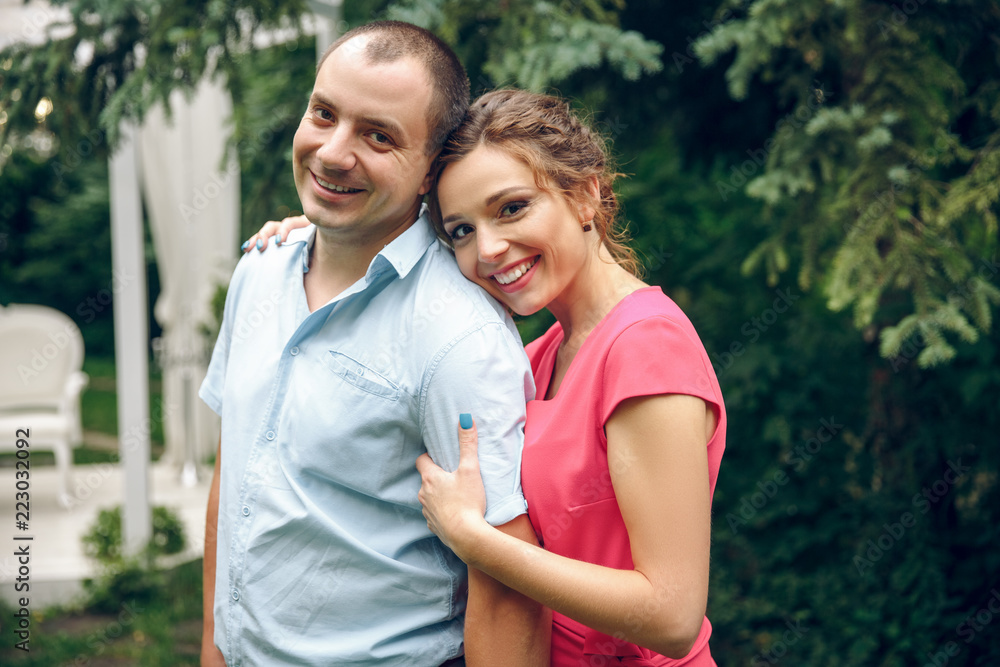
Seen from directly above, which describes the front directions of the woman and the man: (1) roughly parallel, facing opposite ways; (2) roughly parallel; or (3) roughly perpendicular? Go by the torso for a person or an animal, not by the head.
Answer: roughly parallel

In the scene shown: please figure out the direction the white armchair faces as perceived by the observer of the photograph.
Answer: facing the viewer

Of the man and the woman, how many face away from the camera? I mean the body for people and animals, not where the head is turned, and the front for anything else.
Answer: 0

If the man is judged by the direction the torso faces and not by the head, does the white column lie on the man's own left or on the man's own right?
on the man's own right

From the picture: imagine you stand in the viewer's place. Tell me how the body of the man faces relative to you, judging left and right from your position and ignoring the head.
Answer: facing the viewer and to the left of the viewer

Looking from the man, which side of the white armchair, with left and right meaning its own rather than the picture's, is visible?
front

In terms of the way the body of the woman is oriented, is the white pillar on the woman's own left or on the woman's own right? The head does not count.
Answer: on the woman's own right
